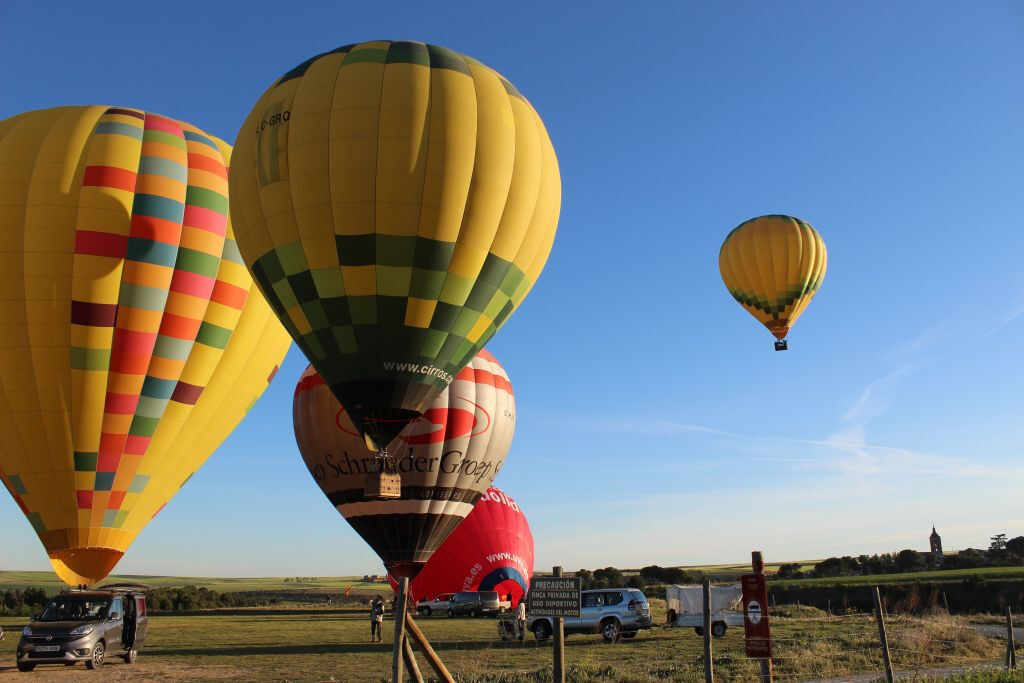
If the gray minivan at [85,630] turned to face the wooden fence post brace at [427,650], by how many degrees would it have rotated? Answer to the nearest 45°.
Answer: approximately 45° to its left

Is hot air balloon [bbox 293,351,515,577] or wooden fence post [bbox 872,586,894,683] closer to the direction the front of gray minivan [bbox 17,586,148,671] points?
the wooden fence post

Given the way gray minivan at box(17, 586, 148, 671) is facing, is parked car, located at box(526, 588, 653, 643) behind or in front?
behind

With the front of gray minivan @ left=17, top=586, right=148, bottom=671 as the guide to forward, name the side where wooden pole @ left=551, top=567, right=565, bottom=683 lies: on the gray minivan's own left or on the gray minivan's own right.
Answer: on the gray minivan's own left

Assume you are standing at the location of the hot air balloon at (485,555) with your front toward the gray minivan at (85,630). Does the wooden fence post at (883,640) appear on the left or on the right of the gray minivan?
left

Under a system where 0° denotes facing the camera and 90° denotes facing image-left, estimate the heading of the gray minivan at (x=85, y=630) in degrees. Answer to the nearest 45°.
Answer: approximately 45°

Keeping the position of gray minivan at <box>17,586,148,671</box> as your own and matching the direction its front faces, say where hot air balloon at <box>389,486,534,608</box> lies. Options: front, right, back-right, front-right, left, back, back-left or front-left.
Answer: back

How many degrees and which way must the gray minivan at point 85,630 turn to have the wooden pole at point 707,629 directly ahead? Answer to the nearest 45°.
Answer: approximately 90° to its left

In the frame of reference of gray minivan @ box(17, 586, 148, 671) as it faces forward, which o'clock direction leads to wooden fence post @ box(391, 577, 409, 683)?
The wooden fence post is roughly at 10 o'clock from the gray minivan.

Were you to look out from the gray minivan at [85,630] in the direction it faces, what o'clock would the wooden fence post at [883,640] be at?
The wooden fence post is roughly at 9 o'clock from the gray minivan.

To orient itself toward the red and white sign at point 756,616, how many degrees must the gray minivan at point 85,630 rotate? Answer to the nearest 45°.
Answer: approximately 90° to its left
